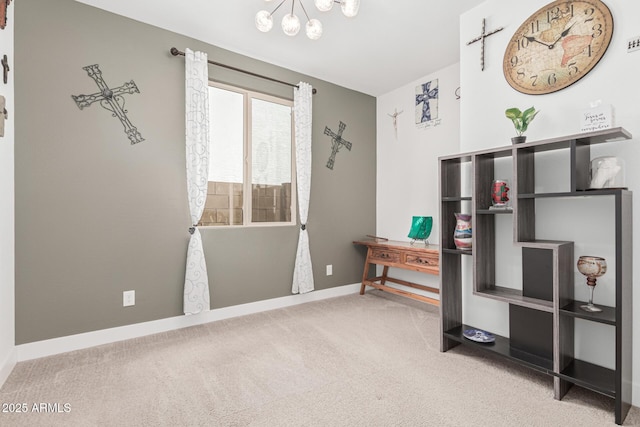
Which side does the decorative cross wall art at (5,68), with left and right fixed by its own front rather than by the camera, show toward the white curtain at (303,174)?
front

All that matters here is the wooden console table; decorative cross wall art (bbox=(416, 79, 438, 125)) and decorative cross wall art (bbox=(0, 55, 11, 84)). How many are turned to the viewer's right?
1

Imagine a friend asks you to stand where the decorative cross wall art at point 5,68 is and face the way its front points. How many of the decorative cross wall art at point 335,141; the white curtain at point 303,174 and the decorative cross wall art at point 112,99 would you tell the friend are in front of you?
3

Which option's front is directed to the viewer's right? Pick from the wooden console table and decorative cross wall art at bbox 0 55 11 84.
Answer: the decorative cross wall art

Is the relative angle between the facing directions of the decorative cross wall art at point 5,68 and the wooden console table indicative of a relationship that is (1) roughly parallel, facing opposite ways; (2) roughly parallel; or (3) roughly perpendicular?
roughly parallel, facing opposite ways

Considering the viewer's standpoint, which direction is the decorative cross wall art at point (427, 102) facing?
facing the viewer and to the left of the viewer

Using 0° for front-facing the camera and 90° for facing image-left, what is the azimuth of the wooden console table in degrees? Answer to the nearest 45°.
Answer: approximately 45°

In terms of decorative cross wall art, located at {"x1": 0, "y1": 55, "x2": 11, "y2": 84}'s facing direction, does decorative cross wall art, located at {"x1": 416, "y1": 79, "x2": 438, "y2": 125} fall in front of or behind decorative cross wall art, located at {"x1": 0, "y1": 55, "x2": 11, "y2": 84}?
in front

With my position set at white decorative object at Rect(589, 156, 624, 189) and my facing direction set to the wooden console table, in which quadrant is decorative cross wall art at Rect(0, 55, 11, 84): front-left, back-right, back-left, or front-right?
front-left

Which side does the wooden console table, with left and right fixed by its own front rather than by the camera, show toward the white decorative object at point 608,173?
left

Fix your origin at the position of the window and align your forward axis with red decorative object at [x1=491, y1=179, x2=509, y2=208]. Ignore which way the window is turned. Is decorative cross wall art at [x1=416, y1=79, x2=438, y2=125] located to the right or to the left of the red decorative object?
left

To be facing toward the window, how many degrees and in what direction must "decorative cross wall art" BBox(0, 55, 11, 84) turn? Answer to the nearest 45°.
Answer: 0° — it already faces it

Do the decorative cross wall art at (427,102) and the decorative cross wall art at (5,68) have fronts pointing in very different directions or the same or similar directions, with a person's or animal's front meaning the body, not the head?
very different directions

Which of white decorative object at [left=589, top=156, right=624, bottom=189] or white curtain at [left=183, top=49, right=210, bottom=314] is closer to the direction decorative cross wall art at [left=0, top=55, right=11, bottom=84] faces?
the white curtain

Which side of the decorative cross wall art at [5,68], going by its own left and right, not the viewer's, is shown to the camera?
right

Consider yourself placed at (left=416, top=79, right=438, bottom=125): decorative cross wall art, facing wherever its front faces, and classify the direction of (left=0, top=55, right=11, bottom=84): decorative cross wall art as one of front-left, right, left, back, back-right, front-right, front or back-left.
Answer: front
